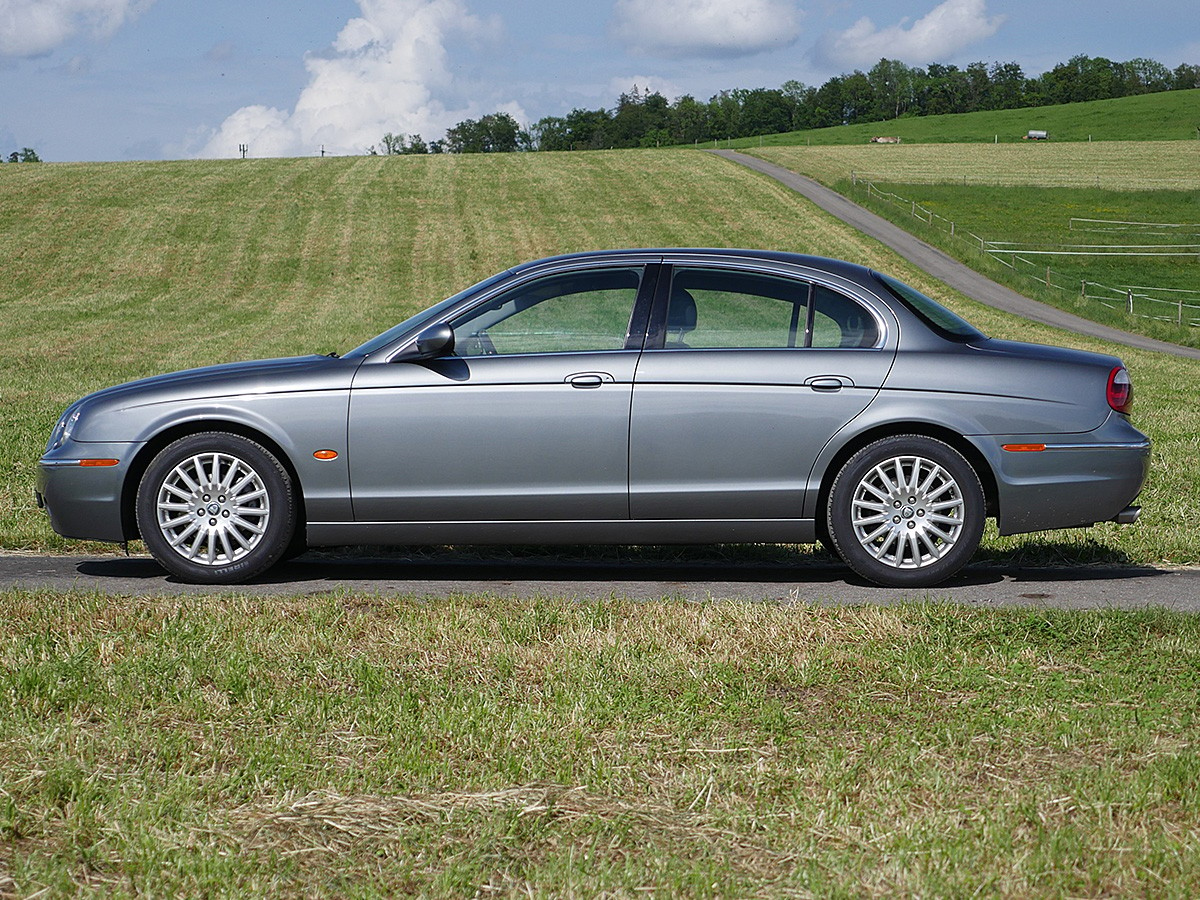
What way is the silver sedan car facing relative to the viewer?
to the viewer's left

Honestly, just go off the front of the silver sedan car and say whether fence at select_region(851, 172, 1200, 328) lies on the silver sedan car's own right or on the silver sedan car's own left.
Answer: on the silver sedan car's own right
